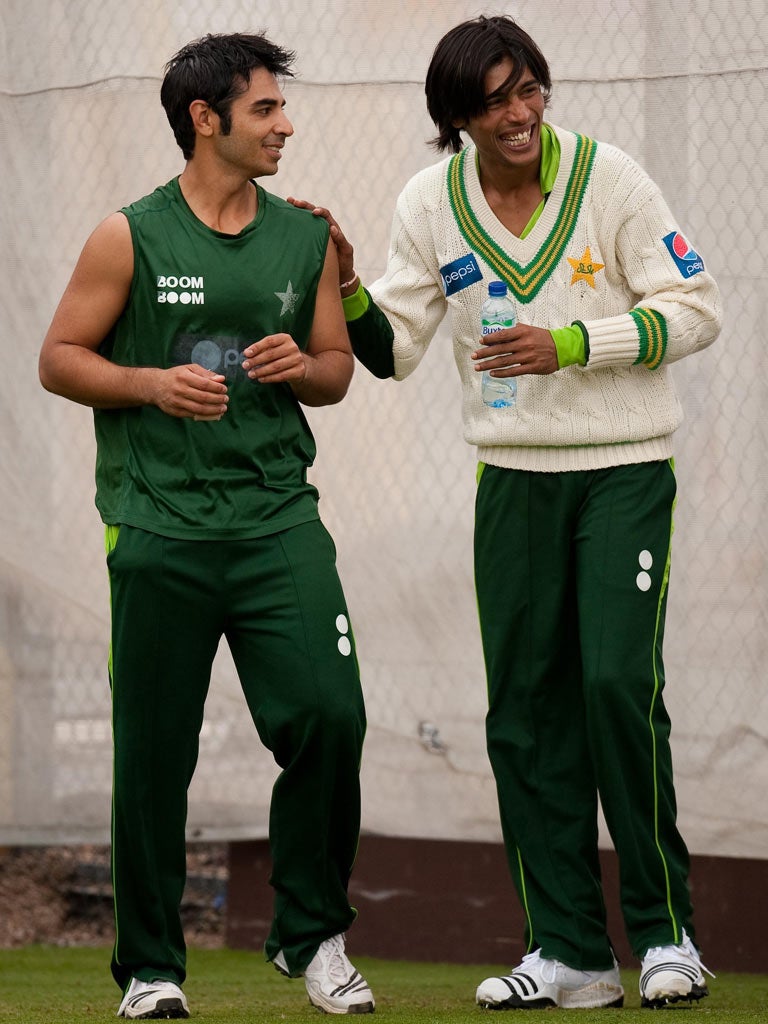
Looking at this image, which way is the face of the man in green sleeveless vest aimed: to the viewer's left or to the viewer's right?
to the viewer's right

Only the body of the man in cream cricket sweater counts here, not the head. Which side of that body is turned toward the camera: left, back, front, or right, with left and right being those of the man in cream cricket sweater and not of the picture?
front

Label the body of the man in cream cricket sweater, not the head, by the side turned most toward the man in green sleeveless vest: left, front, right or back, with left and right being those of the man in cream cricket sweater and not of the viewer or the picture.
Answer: right
